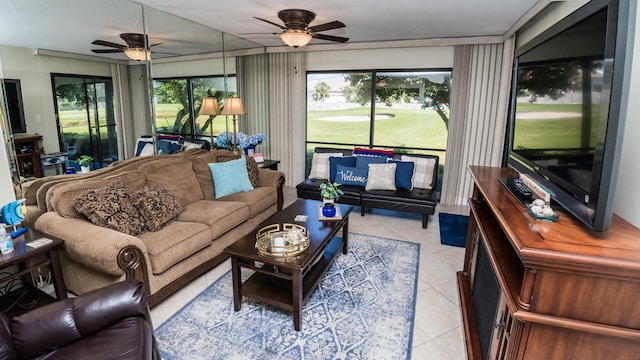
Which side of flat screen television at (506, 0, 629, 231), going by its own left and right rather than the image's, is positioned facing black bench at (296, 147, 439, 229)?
right

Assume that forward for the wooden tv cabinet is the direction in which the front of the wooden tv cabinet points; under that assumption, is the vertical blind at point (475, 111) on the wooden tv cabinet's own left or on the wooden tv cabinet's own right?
on the wooden tv cabinet's own right

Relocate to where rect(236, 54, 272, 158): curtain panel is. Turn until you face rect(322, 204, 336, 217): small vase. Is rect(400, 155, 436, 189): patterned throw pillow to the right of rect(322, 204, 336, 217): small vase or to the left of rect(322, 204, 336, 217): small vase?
left

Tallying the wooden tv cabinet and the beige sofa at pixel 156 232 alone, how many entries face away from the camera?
0

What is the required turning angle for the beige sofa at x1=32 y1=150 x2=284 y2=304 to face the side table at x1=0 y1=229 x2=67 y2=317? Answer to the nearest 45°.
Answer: approximately 135° to its right

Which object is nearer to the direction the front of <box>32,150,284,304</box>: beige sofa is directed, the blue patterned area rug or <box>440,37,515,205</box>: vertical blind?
the blue patterned area rug

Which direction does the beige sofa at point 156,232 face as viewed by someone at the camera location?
facing the viewer and to the right of the viewer

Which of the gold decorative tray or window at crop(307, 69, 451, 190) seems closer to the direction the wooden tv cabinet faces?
the gold decorative tray

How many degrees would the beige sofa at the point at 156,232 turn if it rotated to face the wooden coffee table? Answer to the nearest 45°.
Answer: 0° — it already faces it

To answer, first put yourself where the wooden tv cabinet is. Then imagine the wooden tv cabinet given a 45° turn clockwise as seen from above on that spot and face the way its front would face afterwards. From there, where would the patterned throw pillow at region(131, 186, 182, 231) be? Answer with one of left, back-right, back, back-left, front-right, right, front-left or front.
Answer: front

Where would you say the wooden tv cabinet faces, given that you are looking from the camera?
facing the viewer and to the left of the viewer

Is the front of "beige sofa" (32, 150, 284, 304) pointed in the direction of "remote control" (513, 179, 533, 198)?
yes

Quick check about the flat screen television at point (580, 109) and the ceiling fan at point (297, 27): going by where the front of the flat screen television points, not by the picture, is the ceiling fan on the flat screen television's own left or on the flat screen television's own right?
on the flat screen television's own right
